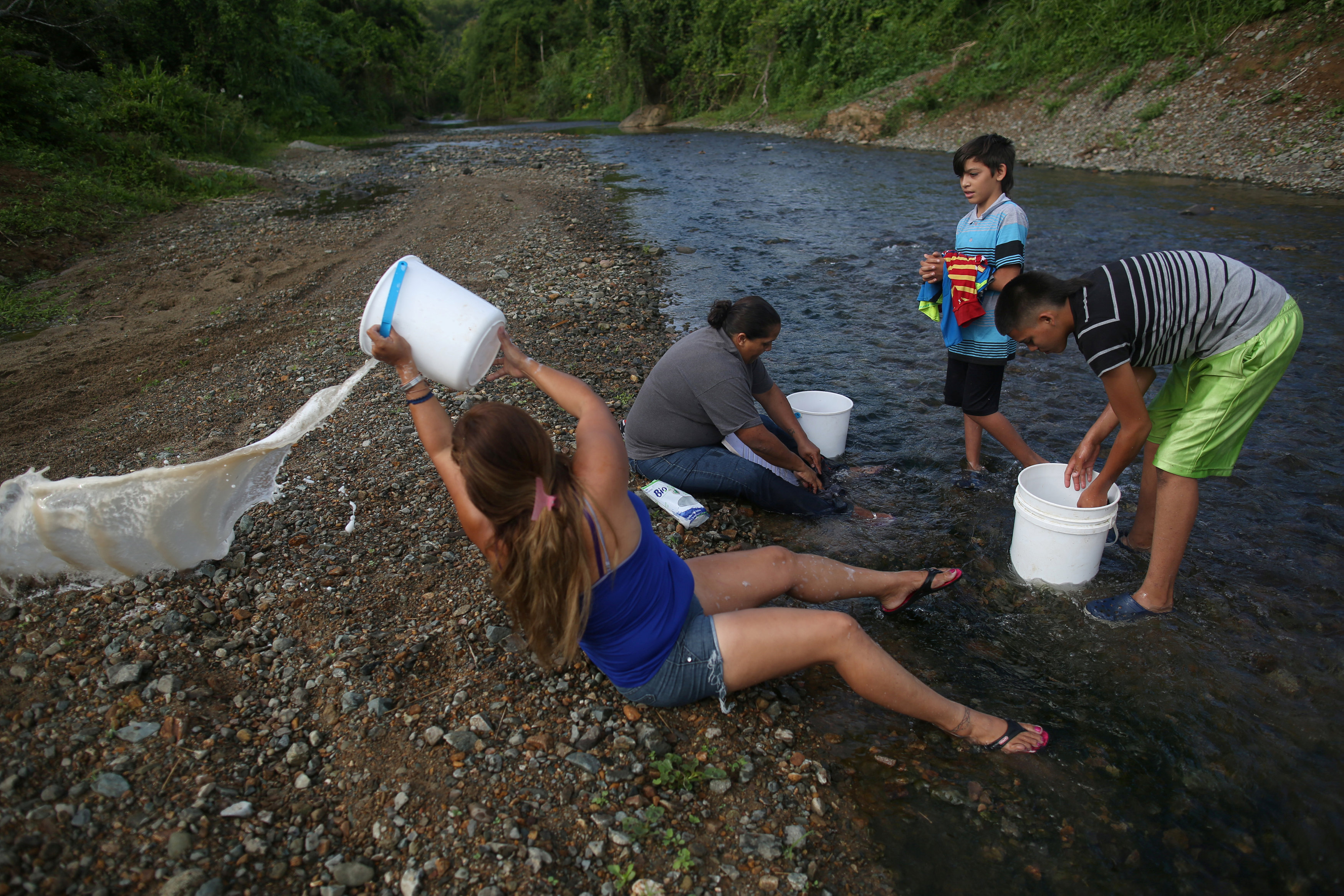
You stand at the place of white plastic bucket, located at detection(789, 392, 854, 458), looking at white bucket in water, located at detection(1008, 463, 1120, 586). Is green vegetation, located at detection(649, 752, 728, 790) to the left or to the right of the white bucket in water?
right

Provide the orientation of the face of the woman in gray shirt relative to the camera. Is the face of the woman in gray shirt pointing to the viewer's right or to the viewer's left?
to the viewer's right

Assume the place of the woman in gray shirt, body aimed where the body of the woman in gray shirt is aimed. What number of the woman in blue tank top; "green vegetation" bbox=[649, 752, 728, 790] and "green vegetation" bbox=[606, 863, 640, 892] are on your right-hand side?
3

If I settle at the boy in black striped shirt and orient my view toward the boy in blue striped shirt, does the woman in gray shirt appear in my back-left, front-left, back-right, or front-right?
front-left

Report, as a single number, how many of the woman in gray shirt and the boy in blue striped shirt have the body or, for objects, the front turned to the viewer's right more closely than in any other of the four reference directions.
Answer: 1

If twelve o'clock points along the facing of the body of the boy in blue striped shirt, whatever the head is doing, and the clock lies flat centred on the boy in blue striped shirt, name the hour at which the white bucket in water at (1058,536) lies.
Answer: The white bucket in water is roughly at 10 o'clock from the boy in blue striped shirt.

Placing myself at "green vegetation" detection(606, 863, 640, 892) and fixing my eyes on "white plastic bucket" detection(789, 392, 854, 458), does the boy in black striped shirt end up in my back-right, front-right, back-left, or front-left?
front-right

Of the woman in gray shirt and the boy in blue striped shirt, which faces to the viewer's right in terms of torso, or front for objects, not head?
the woman in gray shirt

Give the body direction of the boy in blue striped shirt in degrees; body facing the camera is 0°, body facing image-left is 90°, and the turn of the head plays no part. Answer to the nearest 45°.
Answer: approximately 45°

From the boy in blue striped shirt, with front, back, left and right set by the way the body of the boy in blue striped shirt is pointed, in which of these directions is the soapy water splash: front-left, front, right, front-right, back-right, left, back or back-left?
front

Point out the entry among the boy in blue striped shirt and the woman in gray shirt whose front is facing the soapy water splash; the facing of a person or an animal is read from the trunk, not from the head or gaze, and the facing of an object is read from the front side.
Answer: the boy in blue striped shirt

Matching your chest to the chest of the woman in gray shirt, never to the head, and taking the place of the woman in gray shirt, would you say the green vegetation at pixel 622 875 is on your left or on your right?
on your right

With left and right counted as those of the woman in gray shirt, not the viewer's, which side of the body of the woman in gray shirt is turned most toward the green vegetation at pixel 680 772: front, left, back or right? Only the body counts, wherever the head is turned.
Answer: right

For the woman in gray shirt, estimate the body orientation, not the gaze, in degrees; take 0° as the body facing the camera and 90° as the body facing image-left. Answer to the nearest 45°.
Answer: approximately 270°

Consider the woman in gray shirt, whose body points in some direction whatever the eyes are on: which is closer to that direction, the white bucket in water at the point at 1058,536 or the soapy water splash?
the white bucket in water
